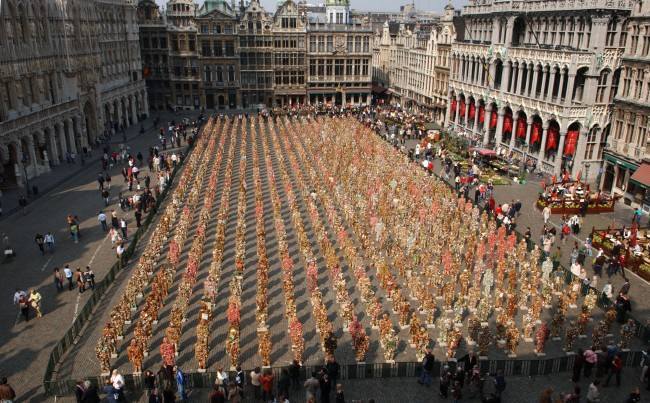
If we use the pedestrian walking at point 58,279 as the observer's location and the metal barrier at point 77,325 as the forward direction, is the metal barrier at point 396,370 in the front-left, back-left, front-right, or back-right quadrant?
front-left

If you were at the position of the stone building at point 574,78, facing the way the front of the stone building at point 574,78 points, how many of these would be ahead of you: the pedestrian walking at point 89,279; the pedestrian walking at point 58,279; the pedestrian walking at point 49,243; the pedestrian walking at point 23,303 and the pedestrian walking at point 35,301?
5

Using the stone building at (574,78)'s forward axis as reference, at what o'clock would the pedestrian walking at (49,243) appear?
The pedestrian walking is roughly at 12 o'clock from the stone building.

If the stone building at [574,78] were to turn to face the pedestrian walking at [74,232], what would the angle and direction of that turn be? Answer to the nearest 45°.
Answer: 0° — it already faces them

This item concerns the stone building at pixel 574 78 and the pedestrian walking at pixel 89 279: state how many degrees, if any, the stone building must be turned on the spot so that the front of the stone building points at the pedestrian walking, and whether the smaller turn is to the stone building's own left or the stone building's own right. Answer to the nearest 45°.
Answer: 0° — it already faces them

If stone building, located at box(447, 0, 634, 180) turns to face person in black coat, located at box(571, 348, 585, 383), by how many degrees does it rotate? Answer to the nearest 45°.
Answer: approximately 45° to its left

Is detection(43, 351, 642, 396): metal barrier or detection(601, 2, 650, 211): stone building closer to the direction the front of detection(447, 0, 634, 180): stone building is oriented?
the metal barrier

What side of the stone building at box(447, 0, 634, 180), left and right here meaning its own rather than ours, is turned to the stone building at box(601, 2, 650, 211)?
left

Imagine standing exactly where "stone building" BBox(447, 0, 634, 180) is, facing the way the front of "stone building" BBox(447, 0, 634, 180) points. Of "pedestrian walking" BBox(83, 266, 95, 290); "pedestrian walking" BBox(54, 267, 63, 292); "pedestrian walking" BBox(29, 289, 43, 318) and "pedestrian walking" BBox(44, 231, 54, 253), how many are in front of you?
4

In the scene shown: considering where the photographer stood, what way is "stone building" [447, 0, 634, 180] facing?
facing the viewer and to the left of the viewer

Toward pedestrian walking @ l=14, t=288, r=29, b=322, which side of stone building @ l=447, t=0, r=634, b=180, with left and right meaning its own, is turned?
front

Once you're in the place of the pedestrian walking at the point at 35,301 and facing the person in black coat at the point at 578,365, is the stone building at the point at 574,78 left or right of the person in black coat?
left

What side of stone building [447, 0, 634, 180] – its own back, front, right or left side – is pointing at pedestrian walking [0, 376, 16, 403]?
front

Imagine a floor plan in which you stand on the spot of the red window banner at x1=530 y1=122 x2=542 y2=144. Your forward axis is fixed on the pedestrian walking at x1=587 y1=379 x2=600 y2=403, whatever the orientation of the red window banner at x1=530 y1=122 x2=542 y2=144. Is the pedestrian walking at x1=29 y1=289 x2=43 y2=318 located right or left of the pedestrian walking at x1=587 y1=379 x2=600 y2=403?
right

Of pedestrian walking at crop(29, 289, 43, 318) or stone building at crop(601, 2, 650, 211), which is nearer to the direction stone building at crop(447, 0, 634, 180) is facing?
the pedestrian walking

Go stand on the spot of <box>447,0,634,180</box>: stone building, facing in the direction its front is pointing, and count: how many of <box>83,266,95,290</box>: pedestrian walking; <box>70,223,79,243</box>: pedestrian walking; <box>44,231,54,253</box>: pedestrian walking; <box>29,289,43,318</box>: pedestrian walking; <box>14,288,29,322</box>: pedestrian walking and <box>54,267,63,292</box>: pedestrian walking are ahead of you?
6

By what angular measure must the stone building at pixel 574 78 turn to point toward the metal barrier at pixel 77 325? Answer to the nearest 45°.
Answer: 0° — it already faces it
